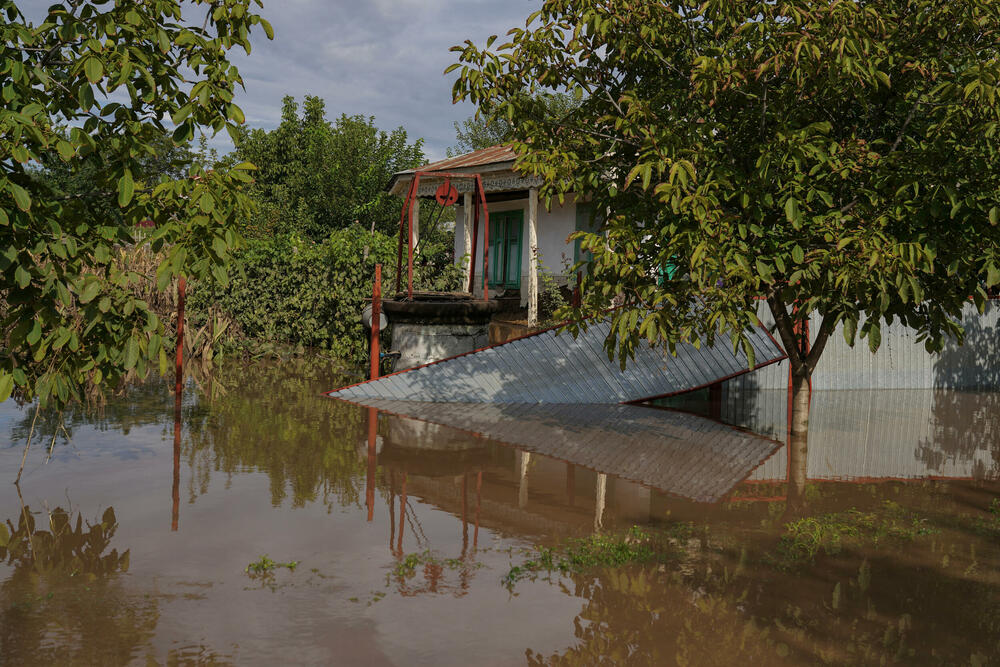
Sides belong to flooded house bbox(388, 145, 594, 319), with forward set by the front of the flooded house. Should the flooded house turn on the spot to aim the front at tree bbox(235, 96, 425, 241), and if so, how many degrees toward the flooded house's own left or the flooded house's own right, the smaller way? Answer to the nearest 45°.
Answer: approximately 90° to the flooded house's own right

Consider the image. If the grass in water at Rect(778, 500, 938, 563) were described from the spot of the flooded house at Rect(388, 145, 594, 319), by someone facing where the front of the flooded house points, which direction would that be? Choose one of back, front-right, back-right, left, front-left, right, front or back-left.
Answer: front-left

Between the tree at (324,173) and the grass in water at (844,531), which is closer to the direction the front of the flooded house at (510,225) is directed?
the grass in water

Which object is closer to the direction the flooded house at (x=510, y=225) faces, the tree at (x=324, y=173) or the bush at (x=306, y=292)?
the bush

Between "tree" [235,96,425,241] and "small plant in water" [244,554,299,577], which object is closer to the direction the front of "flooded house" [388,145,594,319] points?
the small plant in water

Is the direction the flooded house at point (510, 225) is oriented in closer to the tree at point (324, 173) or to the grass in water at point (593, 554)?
the grass in water

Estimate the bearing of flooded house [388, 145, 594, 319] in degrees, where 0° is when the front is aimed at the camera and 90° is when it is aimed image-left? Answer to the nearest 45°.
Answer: approximately 45°
